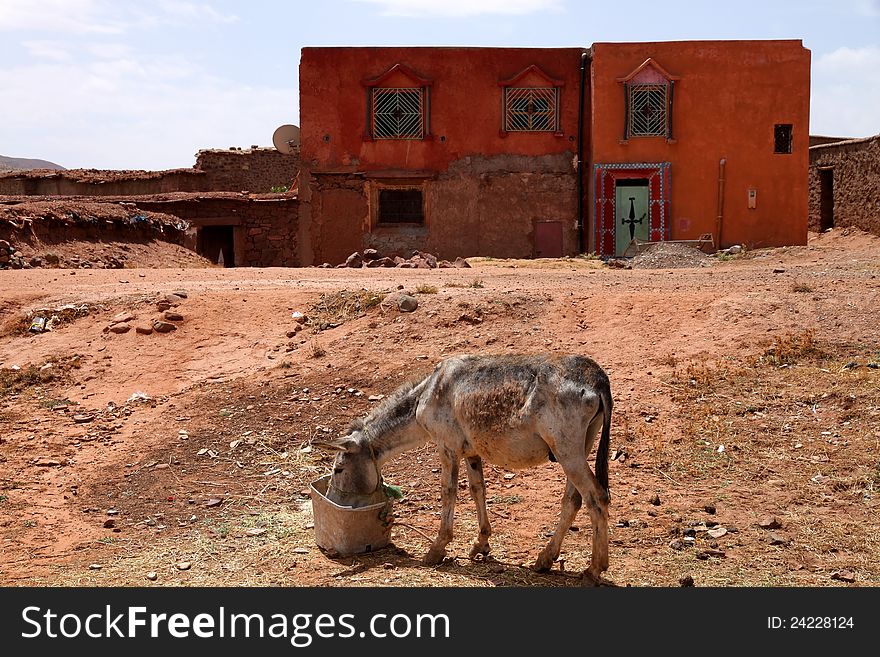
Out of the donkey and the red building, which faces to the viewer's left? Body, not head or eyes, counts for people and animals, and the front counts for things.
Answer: the donkey

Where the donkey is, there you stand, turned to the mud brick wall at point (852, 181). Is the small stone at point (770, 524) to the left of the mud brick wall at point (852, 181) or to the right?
right

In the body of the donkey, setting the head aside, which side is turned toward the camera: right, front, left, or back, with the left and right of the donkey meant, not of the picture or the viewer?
left

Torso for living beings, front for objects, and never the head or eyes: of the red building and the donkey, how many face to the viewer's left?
1

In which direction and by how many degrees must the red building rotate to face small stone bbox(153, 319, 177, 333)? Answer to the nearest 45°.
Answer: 0° — it already faces it

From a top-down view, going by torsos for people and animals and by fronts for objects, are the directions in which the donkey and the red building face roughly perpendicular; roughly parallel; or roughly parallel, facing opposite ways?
roughly perpendicular

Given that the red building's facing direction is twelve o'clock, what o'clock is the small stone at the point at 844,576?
The small stone is roughly at 12 o'clock from the red building.

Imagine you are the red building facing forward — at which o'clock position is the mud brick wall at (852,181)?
The mud brick wall is roughly at 8 o'clock from the red building.

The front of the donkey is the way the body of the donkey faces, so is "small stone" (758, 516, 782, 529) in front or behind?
behind

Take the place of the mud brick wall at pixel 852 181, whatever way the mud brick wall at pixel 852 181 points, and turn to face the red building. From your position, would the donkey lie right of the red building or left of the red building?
left

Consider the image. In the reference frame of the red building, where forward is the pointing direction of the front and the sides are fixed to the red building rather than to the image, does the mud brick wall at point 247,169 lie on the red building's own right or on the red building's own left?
on the red building's own right

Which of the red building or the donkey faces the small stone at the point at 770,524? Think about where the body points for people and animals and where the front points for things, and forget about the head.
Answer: the red building

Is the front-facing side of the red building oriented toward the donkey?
yes

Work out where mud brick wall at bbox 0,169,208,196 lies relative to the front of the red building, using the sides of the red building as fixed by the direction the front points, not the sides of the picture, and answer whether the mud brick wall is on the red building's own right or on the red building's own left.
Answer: on the red building's own right
